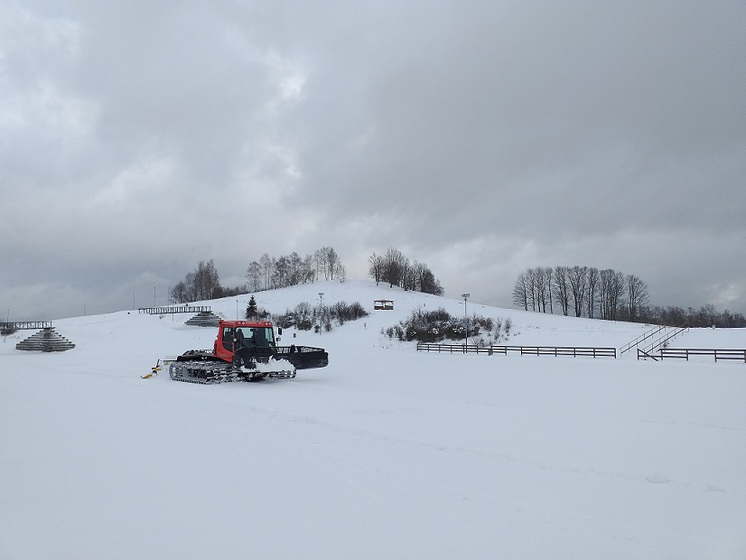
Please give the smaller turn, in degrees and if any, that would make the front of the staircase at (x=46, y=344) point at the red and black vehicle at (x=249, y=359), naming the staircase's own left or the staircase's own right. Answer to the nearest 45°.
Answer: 0° — it already faces it
